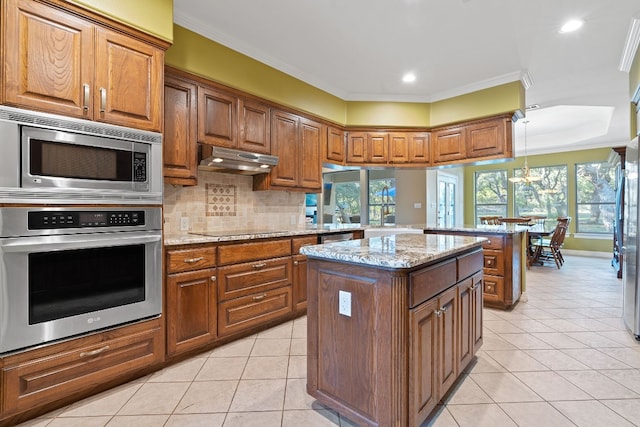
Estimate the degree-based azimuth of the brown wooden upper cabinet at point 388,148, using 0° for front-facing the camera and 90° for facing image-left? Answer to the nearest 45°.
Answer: approximately 0°

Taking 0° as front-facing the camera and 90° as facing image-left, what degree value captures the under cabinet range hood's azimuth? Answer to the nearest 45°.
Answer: approximately 315°

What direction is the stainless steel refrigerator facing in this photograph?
to the viewer's left

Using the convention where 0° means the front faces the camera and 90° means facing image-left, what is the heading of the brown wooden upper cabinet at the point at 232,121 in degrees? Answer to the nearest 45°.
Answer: approximately 315°

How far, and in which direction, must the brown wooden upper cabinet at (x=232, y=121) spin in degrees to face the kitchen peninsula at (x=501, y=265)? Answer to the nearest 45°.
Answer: approximately 45° to its left

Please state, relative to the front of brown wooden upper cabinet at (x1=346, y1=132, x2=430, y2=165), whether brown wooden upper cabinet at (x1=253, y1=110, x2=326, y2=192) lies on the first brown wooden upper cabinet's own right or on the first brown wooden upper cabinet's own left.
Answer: on the first brown wooden upper cabinet's own right

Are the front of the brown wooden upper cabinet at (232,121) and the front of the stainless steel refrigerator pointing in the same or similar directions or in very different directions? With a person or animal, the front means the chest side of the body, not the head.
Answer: very different directions

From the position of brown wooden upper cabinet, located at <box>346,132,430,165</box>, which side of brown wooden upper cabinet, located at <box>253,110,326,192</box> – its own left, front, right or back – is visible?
left

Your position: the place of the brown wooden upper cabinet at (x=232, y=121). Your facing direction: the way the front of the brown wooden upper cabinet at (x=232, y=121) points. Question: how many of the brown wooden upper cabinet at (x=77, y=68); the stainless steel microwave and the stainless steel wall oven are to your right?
3

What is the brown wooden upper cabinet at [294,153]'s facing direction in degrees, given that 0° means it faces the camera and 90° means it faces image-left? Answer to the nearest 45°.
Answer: approximately 315°

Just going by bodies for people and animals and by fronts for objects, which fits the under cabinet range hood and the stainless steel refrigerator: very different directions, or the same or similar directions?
very different directions

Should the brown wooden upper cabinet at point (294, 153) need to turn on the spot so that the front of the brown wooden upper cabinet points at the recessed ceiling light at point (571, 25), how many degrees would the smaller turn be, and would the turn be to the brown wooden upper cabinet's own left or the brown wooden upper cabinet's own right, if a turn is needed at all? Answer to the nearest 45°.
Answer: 0° — it already faces it

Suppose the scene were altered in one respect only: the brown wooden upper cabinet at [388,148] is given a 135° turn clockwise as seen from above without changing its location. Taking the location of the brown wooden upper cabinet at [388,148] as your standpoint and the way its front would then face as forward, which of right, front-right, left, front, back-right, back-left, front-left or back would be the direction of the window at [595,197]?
right

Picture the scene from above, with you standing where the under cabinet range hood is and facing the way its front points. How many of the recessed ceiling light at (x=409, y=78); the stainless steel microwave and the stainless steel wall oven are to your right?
2

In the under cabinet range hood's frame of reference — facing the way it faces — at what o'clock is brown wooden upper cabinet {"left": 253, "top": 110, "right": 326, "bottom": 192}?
The brown wooden upper cabinet is roughly at 9 o'clock from the under cabinet range hood.
